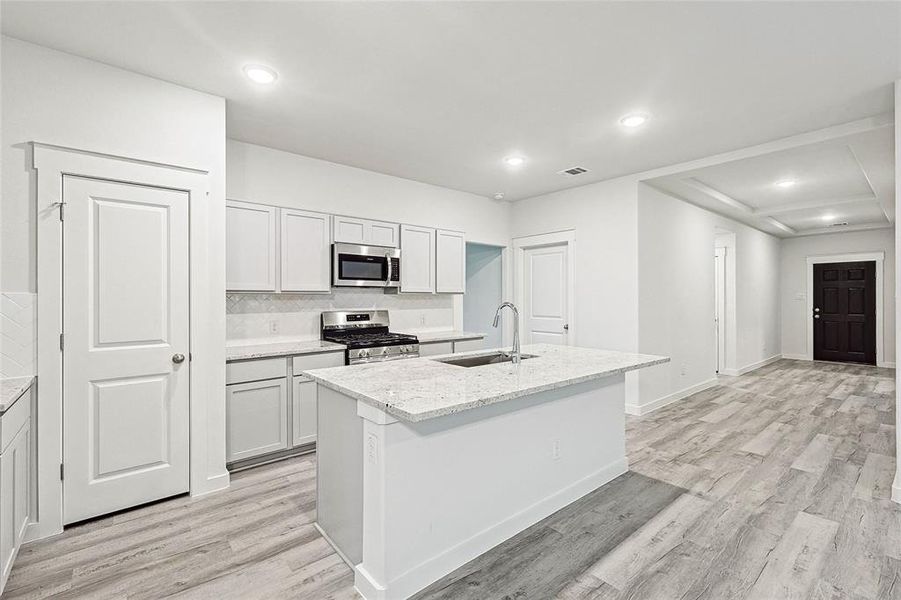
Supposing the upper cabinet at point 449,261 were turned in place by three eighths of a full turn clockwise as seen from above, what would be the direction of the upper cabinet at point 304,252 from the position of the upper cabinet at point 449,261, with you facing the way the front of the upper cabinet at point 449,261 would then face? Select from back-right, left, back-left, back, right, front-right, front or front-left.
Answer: front-left

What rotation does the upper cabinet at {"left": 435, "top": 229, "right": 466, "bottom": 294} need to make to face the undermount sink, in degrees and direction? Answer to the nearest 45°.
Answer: approximately 45° to its right

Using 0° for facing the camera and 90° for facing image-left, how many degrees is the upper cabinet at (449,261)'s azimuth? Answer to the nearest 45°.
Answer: approximately 315°

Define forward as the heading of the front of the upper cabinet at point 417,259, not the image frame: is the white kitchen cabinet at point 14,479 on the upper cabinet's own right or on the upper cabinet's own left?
on the upper cabinet's own right

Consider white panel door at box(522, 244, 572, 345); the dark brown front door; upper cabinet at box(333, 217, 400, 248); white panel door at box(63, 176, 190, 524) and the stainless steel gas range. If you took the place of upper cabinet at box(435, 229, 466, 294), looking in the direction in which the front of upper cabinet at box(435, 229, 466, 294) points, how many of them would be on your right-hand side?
3

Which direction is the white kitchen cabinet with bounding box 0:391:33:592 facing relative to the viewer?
to the viewer's right

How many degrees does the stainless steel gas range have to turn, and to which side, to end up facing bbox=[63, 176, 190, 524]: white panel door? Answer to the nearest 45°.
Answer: approximately 90° to its right

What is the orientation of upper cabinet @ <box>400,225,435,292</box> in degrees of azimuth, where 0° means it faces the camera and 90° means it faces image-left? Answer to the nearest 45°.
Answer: approximately 315°

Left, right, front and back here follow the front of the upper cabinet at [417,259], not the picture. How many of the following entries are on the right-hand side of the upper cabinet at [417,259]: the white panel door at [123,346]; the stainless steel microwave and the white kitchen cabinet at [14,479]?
3

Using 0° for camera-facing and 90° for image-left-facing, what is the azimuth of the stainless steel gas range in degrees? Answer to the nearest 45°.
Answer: approximately 315°

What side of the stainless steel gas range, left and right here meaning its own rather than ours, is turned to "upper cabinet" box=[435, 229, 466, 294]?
left

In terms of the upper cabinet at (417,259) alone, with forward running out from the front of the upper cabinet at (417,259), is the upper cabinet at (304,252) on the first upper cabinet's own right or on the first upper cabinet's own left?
on the first upper cabinet's own right
